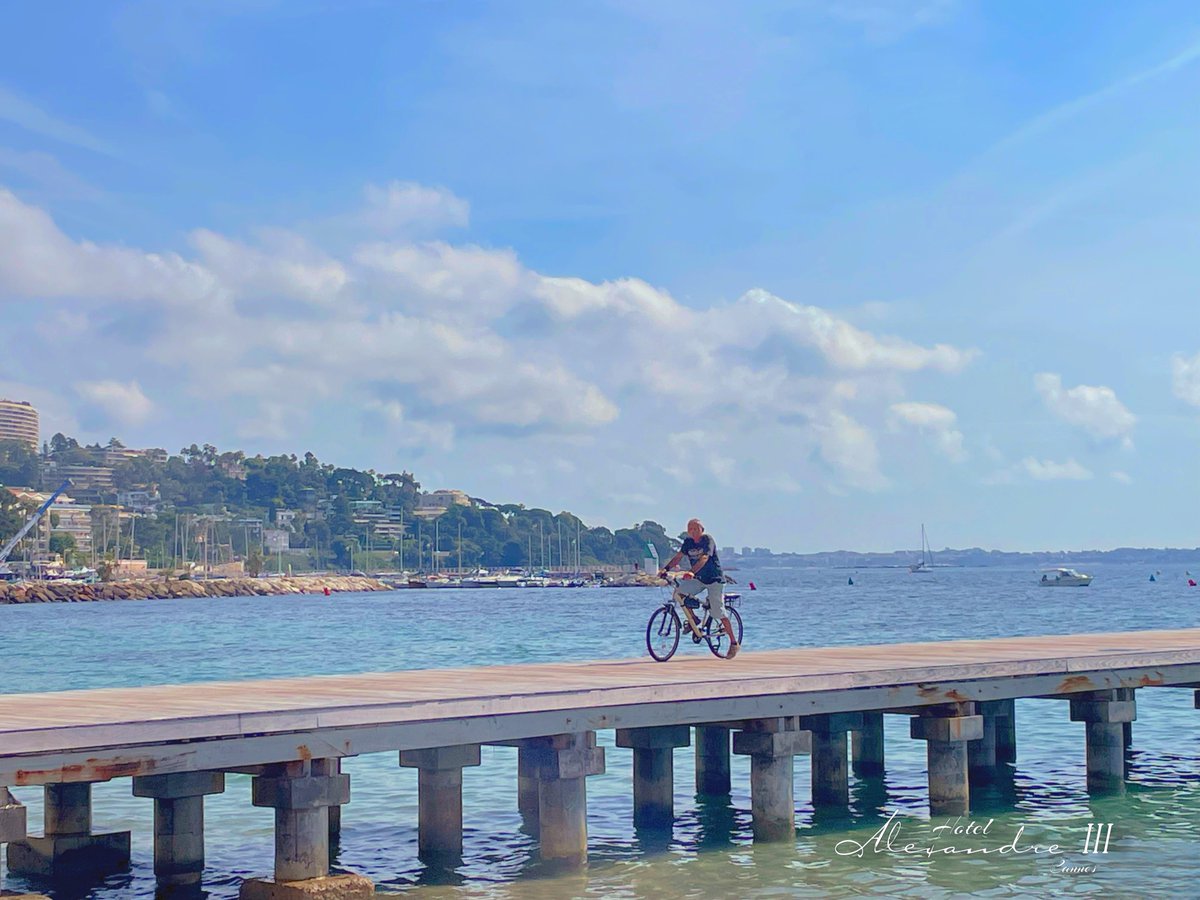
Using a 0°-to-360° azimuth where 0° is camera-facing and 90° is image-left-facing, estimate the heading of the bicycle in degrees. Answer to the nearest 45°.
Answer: approximately 45°

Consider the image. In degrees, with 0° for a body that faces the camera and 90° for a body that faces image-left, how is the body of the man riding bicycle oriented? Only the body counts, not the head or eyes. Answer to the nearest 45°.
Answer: approximately 45°
